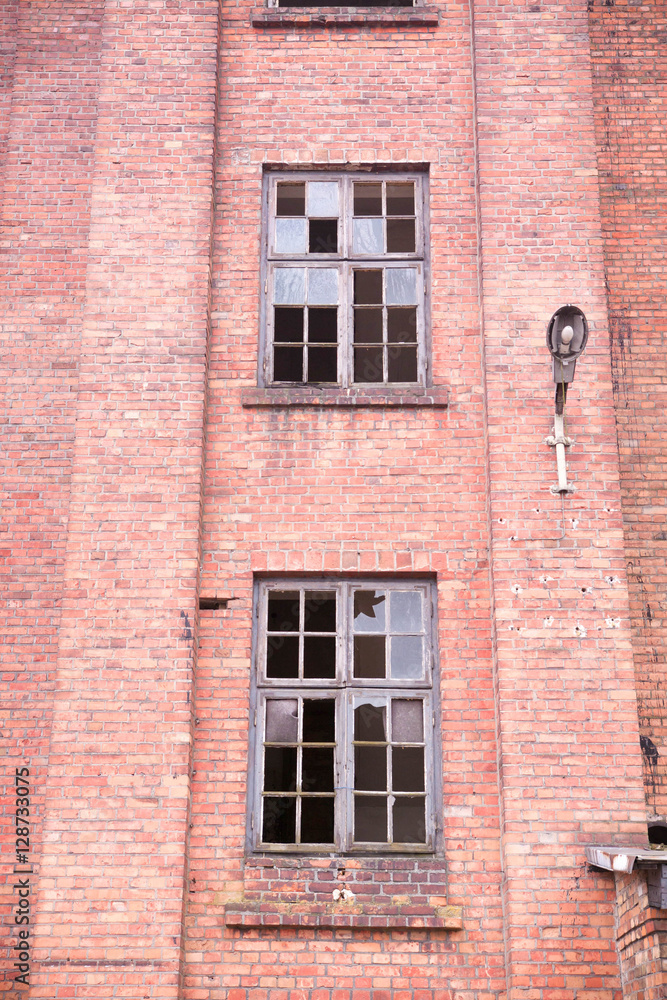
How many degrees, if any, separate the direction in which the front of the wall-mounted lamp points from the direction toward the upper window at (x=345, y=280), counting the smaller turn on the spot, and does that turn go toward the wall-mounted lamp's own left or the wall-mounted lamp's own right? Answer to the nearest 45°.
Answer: approximately 135° to the wall-mounted lamp's own right

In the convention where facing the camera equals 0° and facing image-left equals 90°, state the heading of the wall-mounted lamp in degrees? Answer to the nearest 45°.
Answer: approximately 0°
